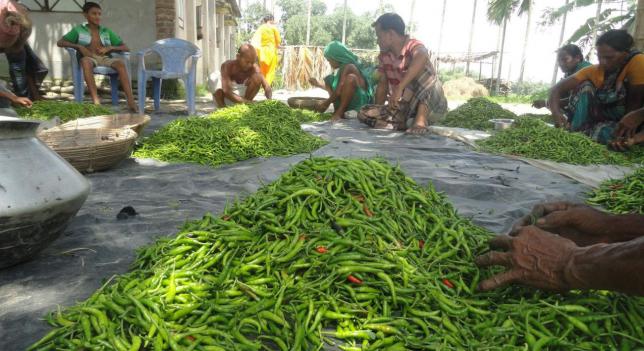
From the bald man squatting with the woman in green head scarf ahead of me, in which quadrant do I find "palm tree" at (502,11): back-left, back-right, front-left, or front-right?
front-left

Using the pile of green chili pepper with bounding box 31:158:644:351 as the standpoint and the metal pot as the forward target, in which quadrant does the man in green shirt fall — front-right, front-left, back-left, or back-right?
front-right

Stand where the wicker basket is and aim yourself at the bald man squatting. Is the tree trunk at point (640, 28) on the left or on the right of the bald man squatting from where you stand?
right

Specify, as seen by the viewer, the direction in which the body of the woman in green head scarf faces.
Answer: to the viewer's left

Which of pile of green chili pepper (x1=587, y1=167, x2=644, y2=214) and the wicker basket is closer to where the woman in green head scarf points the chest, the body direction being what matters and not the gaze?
the wicker basket

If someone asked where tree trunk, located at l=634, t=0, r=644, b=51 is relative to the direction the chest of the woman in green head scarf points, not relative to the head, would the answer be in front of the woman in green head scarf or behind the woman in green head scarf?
behind

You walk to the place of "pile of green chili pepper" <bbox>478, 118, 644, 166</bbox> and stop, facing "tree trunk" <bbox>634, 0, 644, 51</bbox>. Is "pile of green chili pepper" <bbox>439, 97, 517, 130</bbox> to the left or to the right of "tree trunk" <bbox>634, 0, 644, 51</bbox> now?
left

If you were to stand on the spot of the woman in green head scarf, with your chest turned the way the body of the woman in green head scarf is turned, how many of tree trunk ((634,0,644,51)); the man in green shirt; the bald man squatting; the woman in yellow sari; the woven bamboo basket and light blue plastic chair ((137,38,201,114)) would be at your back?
1
